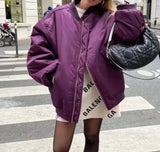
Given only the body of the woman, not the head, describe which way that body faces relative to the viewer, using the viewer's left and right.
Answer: facing the viewer
